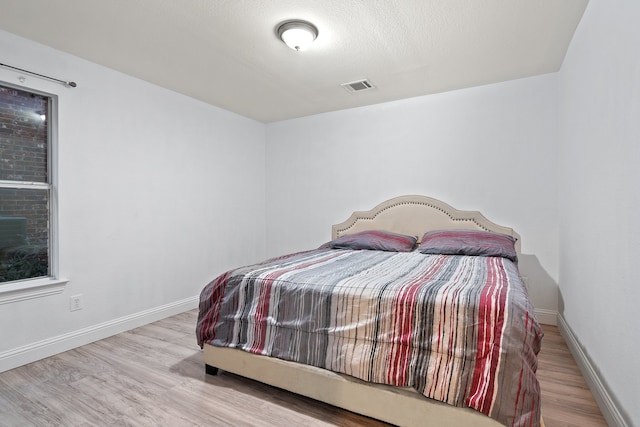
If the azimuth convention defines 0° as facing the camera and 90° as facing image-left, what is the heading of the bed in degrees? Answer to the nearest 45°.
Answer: approximately 0°

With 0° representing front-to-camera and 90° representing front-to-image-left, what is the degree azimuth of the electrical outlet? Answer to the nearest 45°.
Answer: approximately 315°

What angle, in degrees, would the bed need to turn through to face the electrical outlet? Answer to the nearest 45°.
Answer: approximately 90° to its right

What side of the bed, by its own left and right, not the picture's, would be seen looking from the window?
right

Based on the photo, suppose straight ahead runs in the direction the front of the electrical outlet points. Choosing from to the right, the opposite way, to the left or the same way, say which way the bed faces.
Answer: to the right
